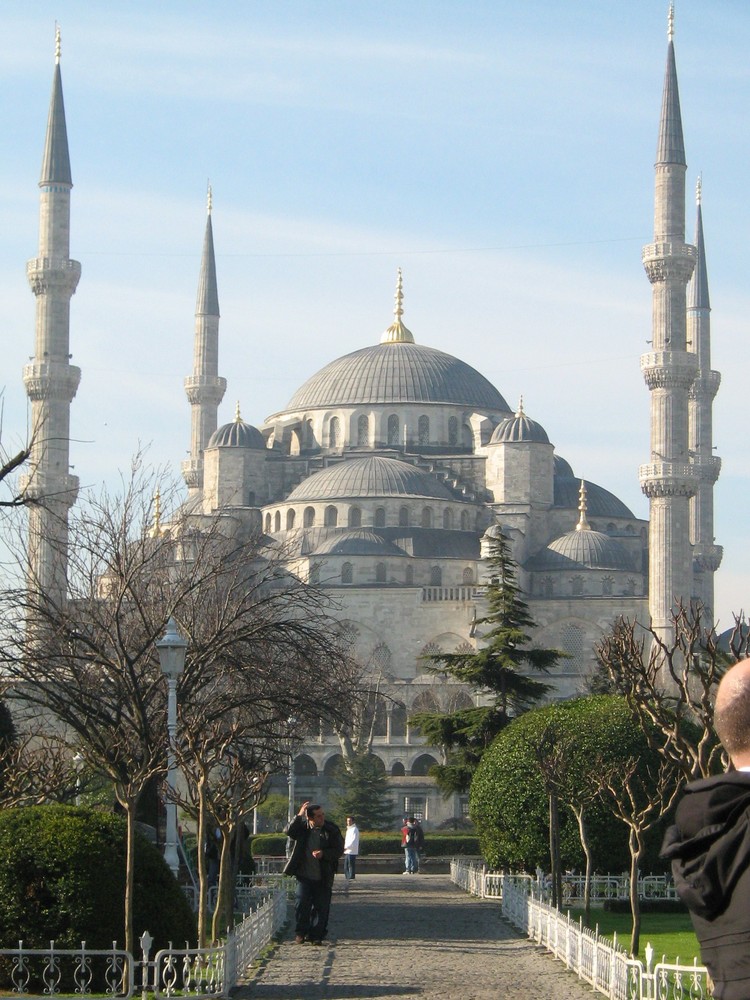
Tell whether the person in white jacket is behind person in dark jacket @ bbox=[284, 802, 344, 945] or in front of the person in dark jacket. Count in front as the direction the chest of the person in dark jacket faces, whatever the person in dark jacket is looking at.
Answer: behind

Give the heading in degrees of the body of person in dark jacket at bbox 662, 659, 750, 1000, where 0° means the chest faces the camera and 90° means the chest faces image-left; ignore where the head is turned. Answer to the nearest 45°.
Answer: approximately 225°

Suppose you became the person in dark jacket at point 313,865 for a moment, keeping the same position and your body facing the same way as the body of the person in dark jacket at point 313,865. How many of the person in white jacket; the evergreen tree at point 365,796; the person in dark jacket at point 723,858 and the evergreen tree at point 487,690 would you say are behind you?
3

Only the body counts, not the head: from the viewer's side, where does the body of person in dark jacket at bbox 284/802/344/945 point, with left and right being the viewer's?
facing the viewer

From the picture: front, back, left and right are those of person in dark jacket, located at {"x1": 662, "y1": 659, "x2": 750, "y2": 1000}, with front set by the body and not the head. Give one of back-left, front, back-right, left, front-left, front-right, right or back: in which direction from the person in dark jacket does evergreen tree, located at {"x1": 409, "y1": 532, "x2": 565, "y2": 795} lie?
front-left

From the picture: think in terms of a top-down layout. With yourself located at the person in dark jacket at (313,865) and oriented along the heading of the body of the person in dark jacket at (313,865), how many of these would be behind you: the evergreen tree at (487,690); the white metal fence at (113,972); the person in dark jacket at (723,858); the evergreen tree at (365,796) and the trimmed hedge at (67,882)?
2

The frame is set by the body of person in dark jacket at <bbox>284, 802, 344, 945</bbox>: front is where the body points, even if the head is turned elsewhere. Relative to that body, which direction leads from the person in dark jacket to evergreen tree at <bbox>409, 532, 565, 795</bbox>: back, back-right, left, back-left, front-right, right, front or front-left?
back

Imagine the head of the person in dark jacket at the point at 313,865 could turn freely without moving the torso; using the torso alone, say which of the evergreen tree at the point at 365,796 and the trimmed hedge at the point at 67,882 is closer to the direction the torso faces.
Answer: the trimmed hedge

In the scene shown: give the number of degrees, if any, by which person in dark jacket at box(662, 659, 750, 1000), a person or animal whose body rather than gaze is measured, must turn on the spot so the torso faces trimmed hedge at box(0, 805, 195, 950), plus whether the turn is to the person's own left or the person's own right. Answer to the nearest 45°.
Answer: approximately 90° to the person's own left

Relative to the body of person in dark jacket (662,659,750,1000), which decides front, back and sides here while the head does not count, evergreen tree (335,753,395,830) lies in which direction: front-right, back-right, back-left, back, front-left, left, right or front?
front-left

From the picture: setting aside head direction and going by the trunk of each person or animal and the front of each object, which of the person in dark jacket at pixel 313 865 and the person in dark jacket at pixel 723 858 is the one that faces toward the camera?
the person in dark jacket at pixel 313 865

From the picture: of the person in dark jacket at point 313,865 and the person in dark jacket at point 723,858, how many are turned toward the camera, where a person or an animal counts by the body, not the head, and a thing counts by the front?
1

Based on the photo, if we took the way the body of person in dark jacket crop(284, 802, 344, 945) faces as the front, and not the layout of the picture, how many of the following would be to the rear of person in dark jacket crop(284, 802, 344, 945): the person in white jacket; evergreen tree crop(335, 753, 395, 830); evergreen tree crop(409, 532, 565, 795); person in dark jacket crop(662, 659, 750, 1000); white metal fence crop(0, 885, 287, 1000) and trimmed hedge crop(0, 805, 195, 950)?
3

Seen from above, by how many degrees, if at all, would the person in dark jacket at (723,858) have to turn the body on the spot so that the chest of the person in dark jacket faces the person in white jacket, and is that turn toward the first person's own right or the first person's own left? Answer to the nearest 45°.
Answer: approximately 45° to the first person's own left

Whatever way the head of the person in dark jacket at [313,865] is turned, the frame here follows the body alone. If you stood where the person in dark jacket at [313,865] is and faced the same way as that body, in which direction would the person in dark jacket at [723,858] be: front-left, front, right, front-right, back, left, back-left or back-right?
front
